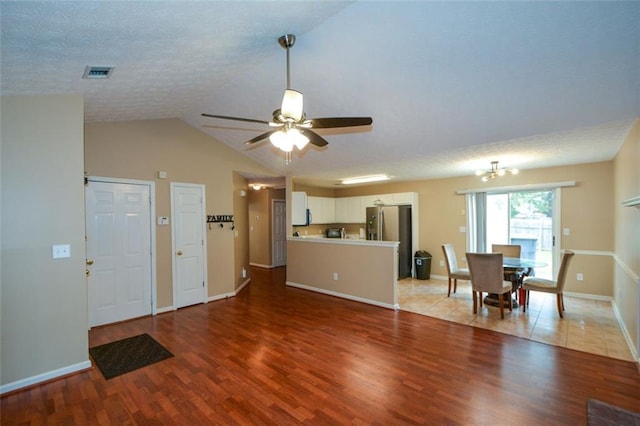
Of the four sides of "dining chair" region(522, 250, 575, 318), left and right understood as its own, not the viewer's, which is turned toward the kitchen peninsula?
front

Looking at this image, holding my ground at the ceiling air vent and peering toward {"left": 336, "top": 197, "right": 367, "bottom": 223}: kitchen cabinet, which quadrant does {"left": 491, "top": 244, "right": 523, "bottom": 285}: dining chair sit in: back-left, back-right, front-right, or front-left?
front-right

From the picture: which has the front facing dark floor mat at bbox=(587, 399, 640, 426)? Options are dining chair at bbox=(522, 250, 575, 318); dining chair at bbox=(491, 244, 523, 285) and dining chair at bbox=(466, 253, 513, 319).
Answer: dining chair at bbox=(491, 244, 523, 285)

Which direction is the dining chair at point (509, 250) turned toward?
toward the camera

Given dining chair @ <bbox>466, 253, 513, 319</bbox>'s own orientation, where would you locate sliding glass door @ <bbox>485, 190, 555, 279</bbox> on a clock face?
The sliding glass door is roughly at 11 o'clock from the dining chair.

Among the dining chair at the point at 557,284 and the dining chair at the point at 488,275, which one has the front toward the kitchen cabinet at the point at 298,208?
the dining chair at the point at 557,284

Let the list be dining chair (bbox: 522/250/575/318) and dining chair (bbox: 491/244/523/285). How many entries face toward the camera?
1

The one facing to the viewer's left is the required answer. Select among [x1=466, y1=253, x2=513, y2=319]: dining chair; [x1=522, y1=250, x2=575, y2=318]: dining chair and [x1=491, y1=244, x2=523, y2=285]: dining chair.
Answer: [x1=522, y1=250, x2=575, y2=318]: dining chair

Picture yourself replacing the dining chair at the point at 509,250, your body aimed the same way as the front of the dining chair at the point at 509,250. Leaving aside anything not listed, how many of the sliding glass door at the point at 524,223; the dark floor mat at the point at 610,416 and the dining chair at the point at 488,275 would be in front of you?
2

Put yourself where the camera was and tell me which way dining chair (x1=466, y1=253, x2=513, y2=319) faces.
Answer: facing away from the viewer and to the right of the viewer

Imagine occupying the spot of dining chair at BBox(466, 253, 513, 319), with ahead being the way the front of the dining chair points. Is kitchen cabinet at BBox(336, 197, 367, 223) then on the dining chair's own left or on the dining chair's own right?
on the dining chair's own left

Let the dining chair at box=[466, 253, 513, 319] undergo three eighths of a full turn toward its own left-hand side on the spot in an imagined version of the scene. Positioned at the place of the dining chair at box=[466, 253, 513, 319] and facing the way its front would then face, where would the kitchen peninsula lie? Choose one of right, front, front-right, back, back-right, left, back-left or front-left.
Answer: front

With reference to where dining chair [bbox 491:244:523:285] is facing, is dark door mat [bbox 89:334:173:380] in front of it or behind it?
in front

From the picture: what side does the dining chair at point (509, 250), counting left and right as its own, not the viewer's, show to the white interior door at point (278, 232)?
right

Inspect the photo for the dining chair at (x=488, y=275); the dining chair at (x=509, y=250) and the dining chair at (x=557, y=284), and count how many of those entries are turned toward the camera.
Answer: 1

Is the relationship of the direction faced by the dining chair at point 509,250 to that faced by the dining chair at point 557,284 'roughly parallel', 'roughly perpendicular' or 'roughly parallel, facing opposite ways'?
roughly perpendicular

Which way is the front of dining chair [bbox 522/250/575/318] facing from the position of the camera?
facing to the left of the viewer
